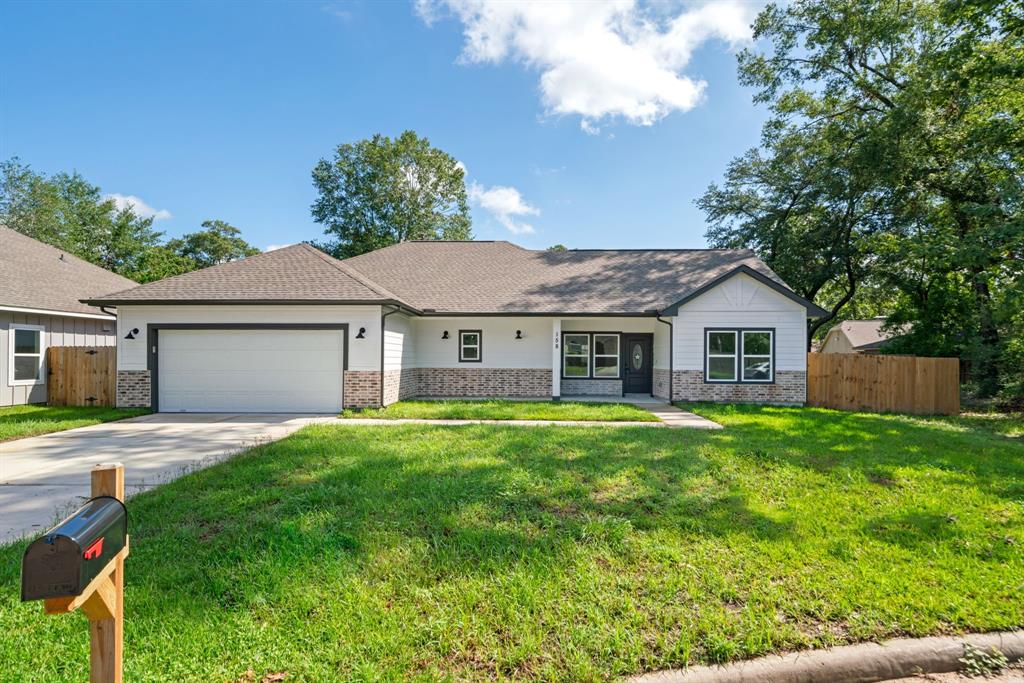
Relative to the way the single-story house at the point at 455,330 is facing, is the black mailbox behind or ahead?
ahead

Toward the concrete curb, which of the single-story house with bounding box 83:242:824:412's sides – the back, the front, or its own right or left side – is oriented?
front

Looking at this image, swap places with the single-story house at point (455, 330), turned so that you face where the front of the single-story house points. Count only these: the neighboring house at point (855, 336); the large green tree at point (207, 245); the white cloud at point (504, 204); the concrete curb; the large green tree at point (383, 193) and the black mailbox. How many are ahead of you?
2

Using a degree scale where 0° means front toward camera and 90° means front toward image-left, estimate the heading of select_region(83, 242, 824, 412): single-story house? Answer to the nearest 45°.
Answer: approximately 0°

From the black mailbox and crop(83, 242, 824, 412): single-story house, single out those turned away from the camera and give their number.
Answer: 0

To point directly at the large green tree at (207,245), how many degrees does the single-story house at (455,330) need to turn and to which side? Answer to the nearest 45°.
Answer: approximately 135° to its right

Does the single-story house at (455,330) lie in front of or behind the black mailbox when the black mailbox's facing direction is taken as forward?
behind

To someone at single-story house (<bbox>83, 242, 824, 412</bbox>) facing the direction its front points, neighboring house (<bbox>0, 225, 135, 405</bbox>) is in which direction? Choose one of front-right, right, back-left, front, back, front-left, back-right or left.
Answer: right

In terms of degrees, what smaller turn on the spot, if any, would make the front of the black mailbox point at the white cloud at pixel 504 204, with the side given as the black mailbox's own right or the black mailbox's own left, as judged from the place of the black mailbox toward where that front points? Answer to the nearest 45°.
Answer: approximately 180°

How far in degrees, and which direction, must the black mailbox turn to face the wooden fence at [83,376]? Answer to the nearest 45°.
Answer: approximately 135° to its right
